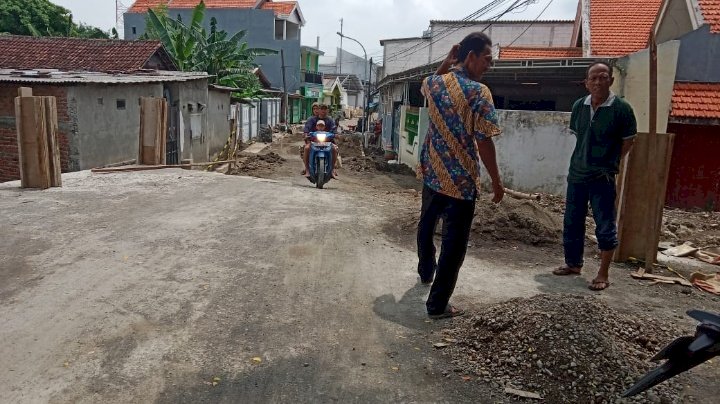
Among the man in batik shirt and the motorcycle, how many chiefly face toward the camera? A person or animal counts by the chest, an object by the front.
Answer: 1

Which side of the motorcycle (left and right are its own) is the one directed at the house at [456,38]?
back

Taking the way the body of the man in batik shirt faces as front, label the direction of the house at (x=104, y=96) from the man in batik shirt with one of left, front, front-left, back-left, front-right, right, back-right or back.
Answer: left

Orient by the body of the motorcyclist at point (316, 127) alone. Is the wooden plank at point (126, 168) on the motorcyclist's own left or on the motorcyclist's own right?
on the motorcyclist's own right

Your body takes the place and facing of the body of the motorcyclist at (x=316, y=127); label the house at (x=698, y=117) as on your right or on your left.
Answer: on your left

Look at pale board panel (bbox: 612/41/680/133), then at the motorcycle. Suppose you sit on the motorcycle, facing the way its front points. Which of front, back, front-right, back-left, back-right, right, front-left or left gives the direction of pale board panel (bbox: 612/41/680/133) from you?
front-left

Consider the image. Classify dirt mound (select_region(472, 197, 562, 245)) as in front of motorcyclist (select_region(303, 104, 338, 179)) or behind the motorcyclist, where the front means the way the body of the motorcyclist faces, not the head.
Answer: in front

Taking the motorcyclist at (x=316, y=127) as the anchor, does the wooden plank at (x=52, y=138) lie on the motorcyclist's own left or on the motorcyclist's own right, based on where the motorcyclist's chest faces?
on the motorcyclist's own right

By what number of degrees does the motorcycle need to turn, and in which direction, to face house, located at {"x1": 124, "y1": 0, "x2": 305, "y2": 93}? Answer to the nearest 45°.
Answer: approximately 180°

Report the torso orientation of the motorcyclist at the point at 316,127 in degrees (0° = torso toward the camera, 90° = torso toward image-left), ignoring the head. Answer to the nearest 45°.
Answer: approximately 0°

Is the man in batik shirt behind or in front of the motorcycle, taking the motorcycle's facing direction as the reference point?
in front

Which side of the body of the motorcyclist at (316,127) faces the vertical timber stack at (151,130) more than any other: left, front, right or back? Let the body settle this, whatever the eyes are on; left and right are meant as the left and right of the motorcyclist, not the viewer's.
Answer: right

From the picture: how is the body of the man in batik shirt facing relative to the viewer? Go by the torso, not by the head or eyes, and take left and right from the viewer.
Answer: facing away from the viewer and to the right of the viewer
